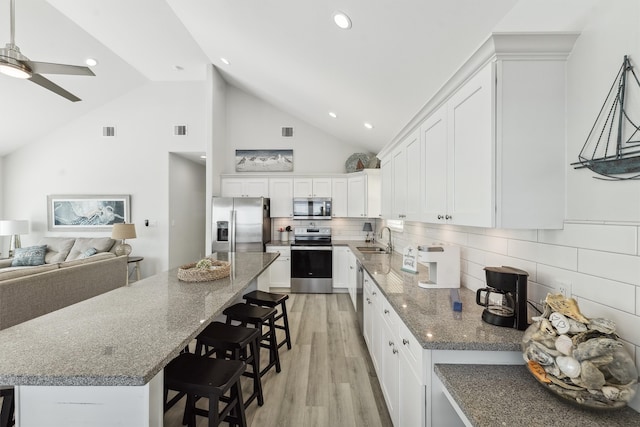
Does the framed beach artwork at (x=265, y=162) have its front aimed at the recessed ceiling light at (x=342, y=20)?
yes

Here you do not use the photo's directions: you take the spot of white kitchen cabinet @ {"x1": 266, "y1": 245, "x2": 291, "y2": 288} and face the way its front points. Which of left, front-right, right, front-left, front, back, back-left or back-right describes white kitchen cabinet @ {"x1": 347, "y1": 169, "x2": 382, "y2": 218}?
left

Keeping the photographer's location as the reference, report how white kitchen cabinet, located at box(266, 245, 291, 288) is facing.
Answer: facing the viewer

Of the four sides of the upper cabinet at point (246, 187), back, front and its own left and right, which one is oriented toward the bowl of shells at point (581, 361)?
front

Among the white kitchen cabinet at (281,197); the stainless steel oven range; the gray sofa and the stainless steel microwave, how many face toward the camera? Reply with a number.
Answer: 3

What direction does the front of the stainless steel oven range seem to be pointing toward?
toward the camera

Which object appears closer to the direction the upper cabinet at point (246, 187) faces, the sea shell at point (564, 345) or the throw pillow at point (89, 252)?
the sea shell

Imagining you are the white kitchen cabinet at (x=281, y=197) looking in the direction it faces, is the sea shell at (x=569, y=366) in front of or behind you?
in front

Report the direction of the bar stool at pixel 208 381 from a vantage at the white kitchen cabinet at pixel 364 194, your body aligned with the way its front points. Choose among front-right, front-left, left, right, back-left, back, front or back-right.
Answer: front-left

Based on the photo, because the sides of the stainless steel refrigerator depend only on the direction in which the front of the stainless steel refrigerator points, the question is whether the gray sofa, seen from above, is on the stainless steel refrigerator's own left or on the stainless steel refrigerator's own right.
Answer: on the stainless steel refrigerator's own right

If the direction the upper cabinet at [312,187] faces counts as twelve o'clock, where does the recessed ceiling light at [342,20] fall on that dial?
The recessed ceiling light is roughly at 12 o'clock from the upper cabinet.

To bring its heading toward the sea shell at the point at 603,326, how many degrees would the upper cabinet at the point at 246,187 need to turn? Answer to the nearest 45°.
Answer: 0° — it already faces it

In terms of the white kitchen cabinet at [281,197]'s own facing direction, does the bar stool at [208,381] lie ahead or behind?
ahead

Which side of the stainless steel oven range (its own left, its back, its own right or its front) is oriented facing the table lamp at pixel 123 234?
right

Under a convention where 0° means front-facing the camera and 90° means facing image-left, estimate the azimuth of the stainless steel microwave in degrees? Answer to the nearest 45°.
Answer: approximately 0°

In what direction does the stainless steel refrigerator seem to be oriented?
toward the camera
